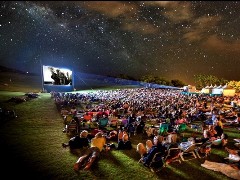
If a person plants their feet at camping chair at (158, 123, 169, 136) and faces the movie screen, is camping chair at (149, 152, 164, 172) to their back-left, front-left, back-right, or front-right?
back-left

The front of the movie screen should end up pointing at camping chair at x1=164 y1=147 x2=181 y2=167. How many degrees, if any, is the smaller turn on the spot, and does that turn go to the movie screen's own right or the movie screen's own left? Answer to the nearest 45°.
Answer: approximately 45° to the movie screen's own right

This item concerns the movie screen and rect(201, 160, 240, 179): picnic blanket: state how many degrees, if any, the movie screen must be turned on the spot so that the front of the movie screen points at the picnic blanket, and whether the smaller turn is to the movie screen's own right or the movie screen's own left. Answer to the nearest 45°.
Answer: approximately 45° to the movie screen's own right

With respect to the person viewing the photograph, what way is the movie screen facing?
facing the viewer and to the right of the viewer

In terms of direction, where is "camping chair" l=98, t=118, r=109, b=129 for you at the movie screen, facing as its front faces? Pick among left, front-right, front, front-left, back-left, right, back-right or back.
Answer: front-right

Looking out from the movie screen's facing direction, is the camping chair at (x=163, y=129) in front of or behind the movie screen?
in front

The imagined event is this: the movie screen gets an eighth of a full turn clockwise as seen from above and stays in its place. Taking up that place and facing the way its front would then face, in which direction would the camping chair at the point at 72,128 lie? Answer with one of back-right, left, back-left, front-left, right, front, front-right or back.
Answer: front

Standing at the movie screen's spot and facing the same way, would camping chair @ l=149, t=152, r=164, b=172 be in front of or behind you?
in front

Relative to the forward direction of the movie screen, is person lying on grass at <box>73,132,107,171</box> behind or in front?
in front

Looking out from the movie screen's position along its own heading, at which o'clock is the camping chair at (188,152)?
The camping chair is roughly at 1 o'clock from the movie screen.
